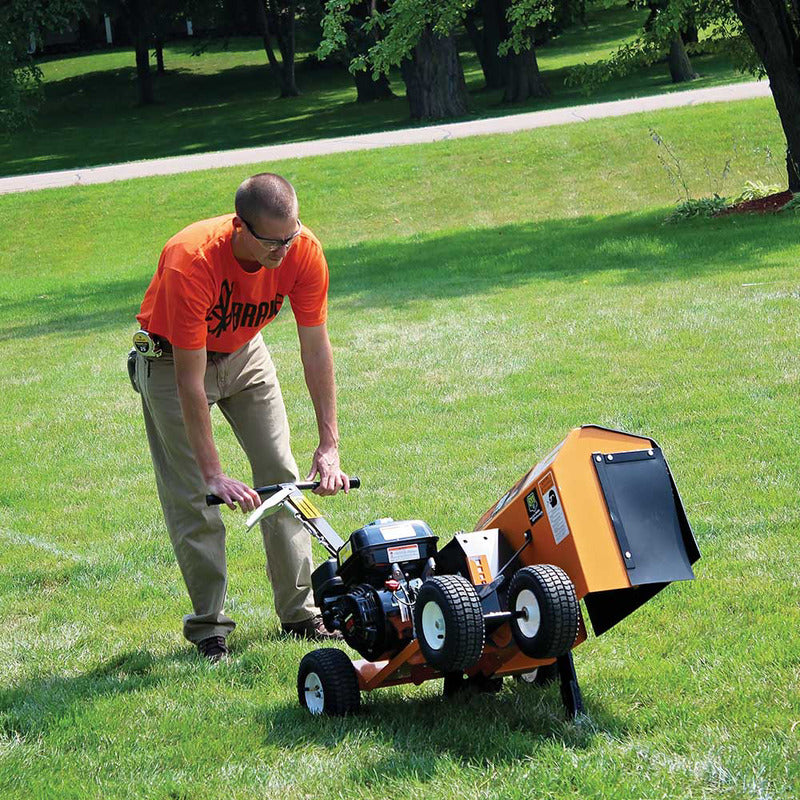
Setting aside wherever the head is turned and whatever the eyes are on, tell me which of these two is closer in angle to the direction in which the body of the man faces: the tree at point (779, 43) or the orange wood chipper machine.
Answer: the orange wood chipper machine

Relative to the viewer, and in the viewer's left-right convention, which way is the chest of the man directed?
facing the viewer and to the right of the viewer

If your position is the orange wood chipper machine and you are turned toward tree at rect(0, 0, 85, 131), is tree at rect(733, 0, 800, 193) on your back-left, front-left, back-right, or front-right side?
front-right

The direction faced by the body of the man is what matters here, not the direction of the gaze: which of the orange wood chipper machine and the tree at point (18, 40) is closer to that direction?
the orange wood chipper machine

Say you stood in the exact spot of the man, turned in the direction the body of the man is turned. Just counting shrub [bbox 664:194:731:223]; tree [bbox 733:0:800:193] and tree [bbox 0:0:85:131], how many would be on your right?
0

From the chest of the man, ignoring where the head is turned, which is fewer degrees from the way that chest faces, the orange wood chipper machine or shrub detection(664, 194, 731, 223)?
the orange wood chipper machine

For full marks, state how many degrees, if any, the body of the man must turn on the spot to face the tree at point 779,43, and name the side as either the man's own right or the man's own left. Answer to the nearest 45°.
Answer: approximately 90° to the man's own left

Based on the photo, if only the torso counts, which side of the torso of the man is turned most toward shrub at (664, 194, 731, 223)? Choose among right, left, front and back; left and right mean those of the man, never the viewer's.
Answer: left

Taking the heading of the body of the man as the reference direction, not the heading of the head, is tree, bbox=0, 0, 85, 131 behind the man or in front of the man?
behind

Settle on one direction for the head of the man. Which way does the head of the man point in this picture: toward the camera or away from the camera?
toward the camera

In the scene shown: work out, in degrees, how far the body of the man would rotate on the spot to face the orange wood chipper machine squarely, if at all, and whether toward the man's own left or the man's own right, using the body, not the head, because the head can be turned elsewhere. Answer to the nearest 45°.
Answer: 0° — they already face it
